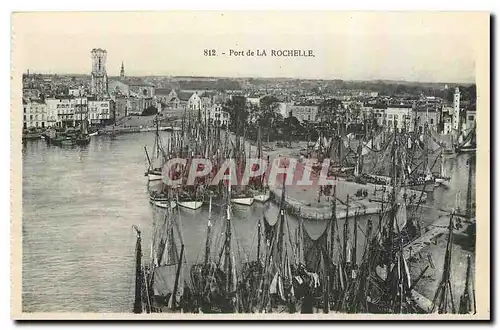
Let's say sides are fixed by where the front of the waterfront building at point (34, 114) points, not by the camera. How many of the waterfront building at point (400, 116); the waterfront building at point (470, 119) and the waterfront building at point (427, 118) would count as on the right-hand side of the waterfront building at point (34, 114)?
0

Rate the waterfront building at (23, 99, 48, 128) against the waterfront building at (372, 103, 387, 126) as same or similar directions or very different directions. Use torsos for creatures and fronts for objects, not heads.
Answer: same or similar directions

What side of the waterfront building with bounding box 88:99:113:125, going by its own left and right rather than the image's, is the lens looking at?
front

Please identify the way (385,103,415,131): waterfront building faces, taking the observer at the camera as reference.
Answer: facing the viewer

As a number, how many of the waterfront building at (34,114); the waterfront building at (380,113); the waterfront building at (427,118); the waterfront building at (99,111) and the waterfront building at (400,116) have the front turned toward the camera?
5

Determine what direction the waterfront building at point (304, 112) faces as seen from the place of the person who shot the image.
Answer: facing the viewer

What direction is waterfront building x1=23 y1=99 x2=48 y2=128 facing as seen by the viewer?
toward the camera

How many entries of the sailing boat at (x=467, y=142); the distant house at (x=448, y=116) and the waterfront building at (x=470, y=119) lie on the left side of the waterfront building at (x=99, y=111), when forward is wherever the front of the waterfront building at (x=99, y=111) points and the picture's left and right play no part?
3

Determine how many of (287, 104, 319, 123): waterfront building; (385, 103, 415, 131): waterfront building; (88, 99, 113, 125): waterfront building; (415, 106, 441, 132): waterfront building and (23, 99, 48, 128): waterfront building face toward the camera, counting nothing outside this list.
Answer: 5
